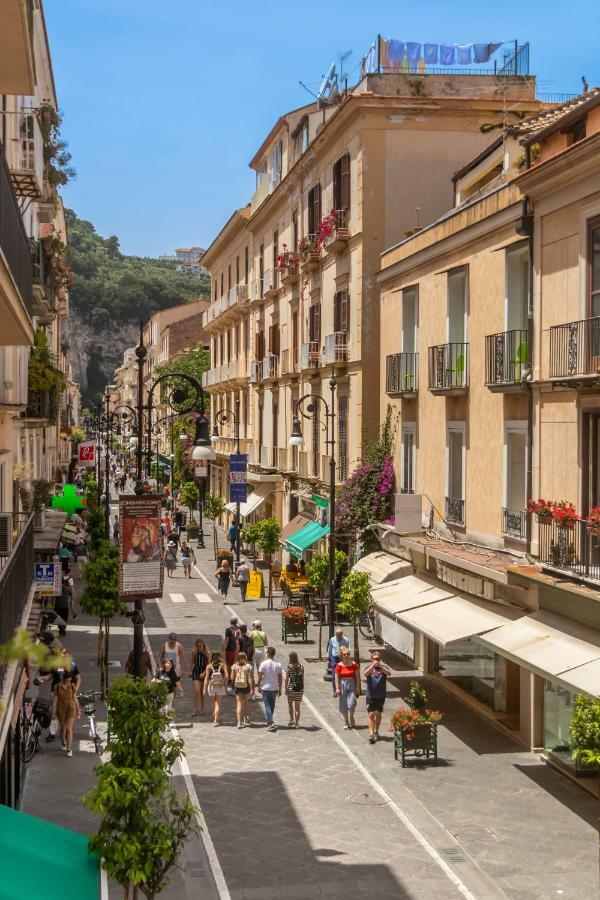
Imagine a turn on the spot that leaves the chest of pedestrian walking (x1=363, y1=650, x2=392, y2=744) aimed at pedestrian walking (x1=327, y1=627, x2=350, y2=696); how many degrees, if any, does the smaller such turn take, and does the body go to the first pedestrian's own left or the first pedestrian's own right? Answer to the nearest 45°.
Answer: approximately 180°

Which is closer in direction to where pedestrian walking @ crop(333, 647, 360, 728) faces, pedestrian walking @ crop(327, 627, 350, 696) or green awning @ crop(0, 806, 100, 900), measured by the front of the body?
the green awning

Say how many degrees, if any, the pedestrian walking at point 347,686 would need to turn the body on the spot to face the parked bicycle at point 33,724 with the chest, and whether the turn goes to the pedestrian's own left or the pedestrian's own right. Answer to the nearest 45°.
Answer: approximately 90° to the pedestrian's own right

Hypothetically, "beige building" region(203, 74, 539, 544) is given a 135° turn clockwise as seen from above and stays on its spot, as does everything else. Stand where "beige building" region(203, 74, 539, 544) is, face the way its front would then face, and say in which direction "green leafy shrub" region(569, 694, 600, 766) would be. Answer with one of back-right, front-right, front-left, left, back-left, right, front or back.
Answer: back

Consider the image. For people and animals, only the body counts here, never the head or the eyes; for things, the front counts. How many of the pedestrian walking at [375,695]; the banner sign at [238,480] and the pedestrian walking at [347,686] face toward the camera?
3

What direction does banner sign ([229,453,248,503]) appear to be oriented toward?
toward the camera

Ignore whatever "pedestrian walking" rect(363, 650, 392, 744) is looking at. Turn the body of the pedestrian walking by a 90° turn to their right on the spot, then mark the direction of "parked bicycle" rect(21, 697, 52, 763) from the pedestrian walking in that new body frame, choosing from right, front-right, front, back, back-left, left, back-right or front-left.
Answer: front

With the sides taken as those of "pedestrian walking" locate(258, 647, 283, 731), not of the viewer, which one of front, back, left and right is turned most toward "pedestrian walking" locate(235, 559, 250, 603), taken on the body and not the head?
front

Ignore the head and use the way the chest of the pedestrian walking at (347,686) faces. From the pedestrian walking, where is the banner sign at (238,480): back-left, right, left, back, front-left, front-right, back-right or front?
back

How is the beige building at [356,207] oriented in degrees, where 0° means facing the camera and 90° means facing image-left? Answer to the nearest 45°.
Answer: approximately 45°
